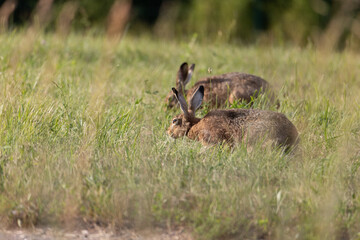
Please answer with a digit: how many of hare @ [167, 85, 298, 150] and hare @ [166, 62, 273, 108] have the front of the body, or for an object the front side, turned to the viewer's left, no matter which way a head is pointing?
2

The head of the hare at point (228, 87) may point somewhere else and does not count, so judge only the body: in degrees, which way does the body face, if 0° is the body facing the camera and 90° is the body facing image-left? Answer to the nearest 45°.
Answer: approximately 90°

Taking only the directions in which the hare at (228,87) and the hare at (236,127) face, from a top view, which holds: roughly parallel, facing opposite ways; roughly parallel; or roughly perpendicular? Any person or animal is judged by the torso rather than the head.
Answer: roughly parallel

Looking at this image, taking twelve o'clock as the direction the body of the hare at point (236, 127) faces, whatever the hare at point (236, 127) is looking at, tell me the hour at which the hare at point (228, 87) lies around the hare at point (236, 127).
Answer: the hare at point (228, 87) is roughly at 3 o'clock from the hare at point (236, 127).

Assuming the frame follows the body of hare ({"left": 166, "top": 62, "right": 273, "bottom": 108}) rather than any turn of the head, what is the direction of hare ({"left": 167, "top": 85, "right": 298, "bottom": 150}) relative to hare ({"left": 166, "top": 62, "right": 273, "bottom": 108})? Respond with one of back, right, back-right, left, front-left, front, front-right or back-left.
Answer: left

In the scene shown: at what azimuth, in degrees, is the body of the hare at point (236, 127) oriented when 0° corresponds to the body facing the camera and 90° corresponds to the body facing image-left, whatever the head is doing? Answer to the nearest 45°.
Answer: approximately 90°
